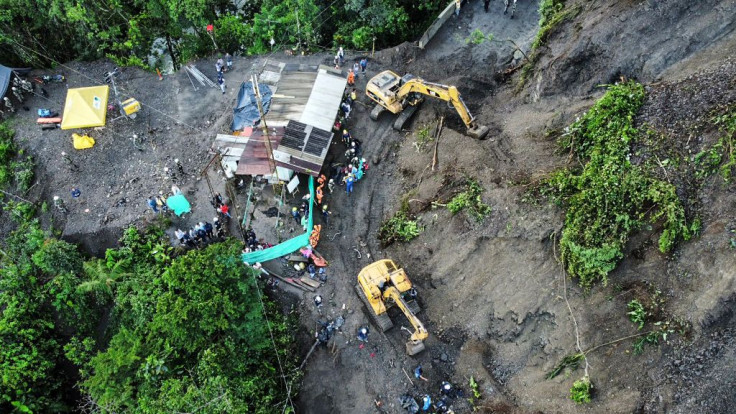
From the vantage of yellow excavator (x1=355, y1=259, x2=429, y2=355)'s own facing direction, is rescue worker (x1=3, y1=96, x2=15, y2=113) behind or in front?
behind

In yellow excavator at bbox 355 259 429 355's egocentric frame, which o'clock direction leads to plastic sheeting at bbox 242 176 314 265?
The plastic sheeting is roughly at 5 o'clock from the yellow excavator.

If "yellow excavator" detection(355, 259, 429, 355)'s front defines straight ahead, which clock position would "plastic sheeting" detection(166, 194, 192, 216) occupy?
The plastic sheeting is roughly at 5 o'clock from the yellow excavator.

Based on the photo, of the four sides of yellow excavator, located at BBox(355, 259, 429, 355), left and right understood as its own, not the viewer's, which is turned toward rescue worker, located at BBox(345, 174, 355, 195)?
back

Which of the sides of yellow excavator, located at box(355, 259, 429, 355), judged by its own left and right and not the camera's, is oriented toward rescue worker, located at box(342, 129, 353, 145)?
back

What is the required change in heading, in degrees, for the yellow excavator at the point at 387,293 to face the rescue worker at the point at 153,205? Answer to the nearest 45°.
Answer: approximately 135° to its right

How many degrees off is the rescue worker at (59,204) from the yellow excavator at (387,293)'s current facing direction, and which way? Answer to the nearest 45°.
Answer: approximately 135° to its right

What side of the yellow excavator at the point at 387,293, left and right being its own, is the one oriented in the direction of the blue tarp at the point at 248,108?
back

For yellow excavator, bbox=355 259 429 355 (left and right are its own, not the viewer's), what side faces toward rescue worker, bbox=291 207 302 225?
back

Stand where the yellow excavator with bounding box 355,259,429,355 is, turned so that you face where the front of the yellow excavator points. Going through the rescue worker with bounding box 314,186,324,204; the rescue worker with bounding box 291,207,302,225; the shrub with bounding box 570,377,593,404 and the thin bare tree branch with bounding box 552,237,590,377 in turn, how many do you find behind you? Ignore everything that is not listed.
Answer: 2

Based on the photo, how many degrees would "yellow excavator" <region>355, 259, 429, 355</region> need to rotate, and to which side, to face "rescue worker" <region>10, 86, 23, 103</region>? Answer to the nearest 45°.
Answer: approximately 135° to its right

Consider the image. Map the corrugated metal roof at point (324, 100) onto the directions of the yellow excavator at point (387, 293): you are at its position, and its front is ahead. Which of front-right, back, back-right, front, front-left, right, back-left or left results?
back

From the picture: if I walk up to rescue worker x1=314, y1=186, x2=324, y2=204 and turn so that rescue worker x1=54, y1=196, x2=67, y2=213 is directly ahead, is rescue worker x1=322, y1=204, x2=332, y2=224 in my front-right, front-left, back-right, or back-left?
back-left

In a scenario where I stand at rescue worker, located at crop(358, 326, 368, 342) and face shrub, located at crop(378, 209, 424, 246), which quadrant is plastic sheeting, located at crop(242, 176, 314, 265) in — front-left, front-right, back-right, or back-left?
front-left

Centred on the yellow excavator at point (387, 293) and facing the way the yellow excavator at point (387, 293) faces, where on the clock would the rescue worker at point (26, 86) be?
The rescue worker is roughly at 5 o'clock from the yellow excavator.

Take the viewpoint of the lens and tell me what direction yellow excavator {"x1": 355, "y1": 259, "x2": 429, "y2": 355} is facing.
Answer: facing the viewer and to the right of the viewer
